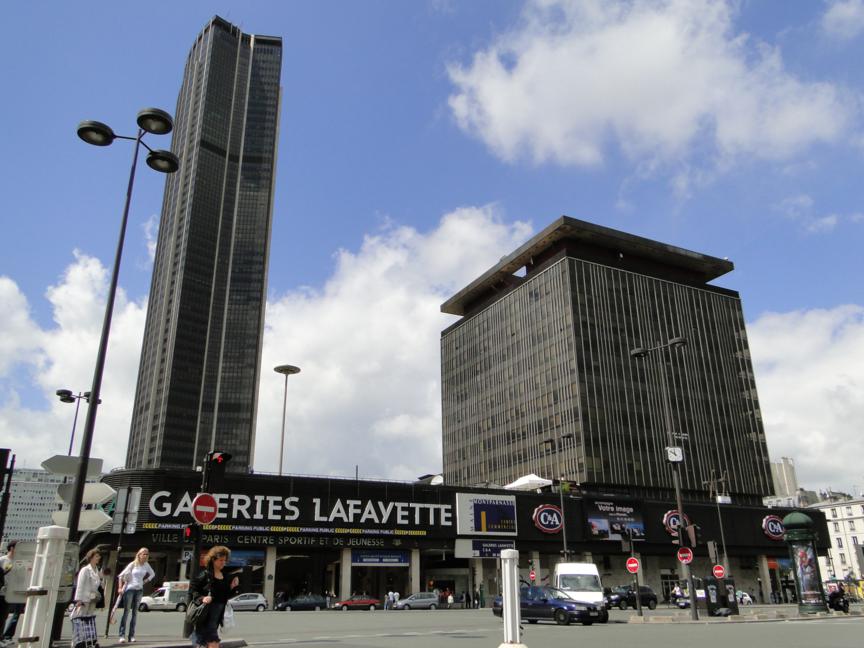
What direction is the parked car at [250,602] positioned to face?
to the viewer's left

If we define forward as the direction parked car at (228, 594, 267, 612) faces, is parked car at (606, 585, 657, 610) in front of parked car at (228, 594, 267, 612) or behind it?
behind

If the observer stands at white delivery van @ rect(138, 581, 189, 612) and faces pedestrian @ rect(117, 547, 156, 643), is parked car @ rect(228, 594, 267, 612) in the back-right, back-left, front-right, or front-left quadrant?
back-left

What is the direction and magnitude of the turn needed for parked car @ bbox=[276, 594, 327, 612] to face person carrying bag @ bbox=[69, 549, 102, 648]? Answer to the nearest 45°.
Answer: approximately 90° to its left

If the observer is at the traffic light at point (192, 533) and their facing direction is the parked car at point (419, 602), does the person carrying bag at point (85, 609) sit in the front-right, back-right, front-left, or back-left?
back-left

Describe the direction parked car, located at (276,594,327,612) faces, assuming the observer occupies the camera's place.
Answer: facing to the left of the viewer

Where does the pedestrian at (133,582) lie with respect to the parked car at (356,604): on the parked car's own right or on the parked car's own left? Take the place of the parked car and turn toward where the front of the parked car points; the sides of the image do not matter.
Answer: on the parked car's own left

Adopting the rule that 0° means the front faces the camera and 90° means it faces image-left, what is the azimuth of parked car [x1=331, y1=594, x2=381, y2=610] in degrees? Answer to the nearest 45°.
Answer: approximately 90°

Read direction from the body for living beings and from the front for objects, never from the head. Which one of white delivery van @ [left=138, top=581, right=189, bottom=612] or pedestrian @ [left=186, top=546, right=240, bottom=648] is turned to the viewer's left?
the white delivery van

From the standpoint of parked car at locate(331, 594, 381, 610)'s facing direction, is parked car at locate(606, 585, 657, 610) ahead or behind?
behind
